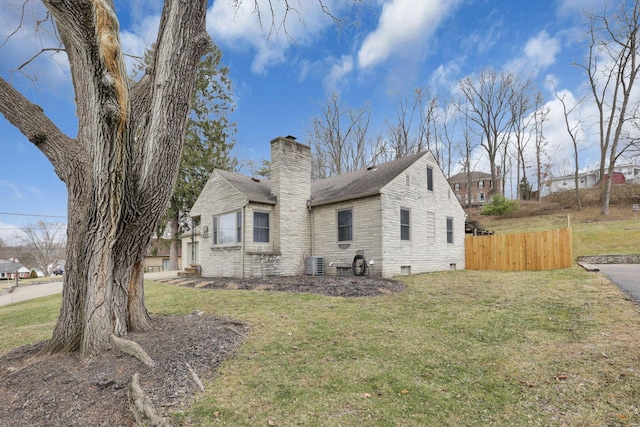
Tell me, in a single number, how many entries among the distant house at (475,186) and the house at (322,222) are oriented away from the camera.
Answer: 0

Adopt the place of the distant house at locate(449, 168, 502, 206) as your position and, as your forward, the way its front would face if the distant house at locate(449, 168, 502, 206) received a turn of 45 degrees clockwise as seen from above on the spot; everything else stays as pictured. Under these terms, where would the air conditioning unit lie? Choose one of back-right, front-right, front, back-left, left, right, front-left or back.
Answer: front-left

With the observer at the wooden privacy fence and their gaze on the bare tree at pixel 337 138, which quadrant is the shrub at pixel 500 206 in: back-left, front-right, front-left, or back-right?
front-right

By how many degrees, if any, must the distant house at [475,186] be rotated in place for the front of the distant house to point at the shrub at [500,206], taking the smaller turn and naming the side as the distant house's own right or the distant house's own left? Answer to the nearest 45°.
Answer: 0° — it already faces it

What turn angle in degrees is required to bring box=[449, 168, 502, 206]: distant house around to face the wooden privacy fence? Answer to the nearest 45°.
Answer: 0° — it already faces it

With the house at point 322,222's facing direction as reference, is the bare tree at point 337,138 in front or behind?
behind

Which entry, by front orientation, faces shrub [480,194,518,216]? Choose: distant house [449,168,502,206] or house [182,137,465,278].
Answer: the distant house

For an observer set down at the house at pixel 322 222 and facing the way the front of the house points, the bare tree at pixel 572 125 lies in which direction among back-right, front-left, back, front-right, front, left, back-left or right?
back

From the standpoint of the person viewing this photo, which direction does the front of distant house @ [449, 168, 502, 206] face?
facing the viewer

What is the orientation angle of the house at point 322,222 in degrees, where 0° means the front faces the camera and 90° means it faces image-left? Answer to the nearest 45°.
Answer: approximately 45°
